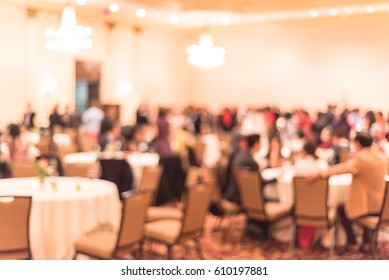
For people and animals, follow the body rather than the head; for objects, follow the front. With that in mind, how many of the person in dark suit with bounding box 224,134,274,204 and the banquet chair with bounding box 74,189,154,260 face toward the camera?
0

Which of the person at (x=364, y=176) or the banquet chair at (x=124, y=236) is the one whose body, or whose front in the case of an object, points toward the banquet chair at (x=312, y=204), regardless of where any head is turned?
the person

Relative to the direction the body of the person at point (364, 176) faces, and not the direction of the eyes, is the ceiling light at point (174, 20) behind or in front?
in front

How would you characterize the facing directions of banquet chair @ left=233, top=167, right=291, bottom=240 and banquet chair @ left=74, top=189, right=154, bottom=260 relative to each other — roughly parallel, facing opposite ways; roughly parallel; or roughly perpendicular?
roughly perpendicular

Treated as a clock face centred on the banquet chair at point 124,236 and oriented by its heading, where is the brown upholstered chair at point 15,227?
The brown upholstered chair is roughly at 10 o'clock from the banquet chair.

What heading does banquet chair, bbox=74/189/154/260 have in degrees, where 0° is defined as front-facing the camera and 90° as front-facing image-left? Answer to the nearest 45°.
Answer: approximately 135°

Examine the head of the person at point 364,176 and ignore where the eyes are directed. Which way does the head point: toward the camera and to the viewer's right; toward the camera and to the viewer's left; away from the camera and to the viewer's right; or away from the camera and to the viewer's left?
away from the camera and to the viewer's left
